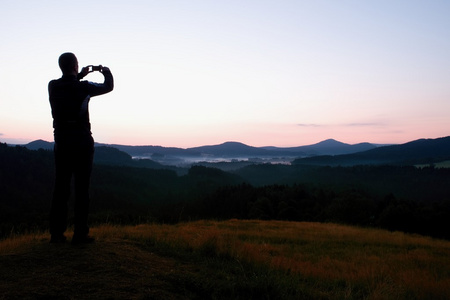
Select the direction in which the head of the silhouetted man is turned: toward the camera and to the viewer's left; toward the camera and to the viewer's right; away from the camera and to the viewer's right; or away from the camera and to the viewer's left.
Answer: away from the camera and to the viewer's right

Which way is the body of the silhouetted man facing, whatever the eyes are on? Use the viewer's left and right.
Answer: facing away from the viewer and to the right of the viewer
